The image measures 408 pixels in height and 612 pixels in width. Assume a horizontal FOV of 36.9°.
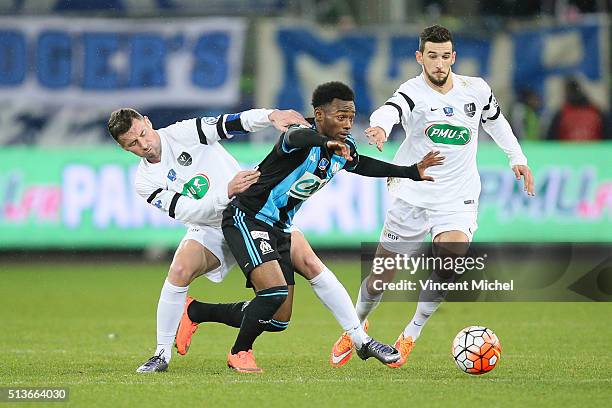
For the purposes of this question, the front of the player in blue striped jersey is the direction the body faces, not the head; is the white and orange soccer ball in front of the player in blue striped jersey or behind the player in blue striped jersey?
in front

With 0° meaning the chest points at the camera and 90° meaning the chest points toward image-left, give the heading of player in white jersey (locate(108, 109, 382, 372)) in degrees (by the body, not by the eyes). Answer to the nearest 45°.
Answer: approximately 0°

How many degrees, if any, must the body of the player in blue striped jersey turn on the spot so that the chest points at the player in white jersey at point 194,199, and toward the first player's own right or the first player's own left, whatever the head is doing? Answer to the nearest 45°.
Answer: approximately 180°

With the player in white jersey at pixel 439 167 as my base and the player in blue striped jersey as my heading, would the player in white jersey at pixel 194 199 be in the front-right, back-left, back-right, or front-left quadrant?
front-right

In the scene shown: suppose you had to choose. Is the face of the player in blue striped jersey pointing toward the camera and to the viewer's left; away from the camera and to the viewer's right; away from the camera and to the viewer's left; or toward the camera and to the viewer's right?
toward the camera and to the viewer's right

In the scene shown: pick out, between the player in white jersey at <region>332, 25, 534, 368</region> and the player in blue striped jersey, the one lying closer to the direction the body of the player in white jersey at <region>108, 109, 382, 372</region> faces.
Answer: the player in blue striped jersey

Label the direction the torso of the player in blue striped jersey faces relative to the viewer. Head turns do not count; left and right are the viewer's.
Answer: facing the viewer and to the right of the viewer

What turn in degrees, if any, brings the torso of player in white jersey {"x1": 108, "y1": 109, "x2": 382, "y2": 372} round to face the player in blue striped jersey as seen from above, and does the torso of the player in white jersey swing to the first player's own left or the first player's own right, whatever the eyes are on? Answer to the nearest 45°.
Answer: approximately 45° to the first player's own left

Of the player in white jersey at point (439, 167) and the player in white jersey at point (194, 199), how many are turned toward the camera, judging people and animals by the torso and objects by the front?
2

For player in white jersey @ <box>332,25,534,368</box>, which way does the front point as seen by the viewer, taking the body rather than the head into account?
toward the camera

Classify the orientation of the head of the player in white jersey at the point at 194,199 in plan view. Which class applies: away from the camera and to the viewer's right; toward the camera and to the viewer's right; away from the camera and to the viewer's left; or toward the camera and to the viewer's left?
toward the camera and to the viewer's right

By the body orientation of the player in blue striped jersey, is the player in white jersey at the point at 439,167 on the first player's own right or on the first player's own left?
on the first player's own left

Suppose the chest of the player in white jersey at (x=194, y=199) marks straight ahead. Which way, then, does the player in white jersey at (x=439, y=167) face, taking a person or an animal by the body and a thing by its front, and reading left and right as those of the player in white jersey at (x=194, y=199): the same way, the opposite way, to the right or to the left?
the same way

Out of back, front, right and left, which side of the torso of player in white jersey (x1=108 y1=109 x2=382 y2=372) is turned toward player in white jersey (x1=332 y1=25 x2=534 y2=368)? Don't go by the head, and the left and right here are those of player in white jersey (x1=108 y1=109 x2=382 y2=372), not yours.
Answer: left

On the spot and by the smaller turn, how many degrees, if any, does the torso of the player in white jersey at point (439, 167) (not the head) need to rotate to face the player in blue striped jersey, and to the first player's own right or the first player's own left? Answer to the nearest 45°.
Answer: approximately 45° to the first player's own right
